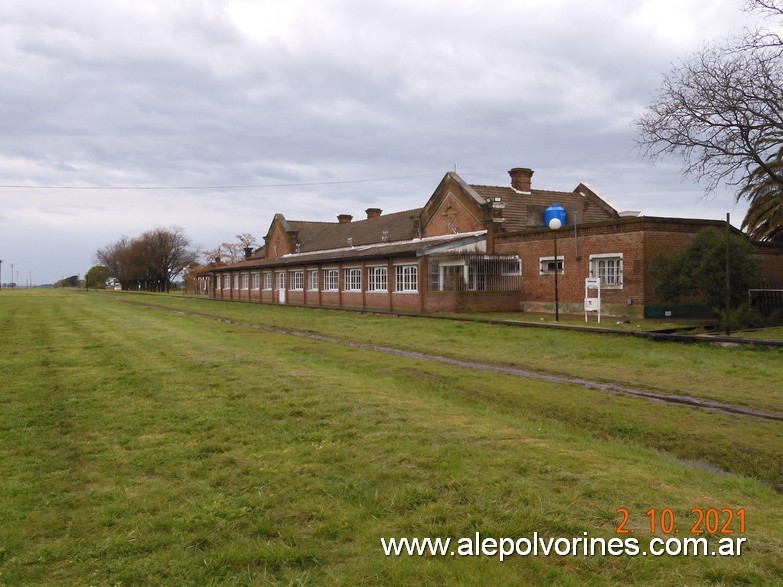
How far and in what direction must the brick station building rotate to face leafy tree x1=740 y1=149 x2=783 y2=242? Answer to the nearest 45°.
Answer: approximately 135° to its left

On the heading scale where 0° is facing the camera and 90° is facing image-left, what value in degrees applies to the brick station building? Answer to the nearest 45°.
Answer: approximately 45°

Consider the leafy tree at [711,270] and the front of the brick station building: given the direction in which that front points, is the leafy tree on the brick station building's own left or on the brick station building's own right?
on the brick station building's own left
